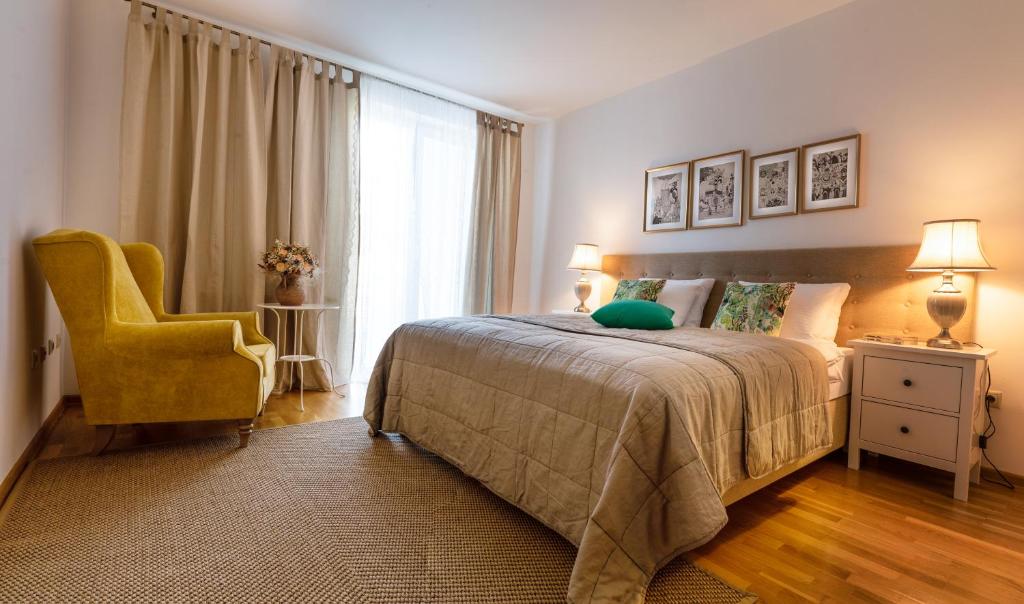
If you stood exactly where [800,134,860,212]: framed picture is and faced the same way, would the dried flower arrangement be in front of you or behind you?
in front

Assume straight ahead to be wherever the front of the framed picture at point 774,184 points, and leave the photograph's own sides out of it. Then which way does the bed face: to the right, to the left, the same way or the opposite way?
the same way

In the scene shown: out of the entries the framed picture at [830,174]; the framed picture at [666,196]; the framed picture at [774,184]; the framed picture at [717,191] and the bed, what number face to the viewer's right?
0

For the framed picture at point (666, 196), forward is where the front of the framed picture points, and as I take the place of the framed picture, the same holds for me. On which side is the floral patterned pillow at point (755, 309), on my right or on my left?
on my left

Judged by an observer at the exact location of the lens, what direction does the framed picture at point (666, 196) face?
facing the viewer and to the left of the viewer

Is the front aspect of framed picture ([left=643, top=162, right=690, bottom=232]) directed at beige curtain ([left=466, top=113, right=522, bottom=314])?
no

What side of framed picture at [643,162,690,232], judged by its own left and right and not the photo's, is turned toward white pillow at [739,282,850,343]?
left

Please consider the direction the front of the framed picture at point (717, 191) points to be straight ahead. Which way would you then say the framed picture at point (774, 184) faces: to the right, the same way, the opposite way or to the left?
the same way

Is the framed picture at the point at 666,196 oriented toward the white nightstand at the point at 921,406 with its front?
no

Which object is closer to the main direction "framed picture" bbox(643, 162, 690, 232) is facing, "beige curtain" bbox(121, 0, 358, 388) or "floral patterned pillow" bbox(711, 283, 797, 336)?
the beige curtain

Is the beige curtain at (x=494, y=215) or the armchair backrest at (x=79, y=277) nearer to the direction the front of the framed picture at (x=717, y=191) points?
the armchair backrest

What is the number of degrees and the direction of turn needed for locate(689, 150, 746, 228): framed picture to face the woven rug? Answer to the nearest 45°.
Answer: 0° — it already faces it

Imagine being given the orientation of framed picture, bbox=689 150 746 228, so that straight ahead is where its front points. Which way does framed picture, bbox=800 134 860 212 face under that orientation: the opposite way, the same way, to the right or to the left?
the same way

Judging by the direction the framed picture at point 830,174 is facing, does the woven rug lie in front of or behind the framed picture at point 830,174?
in front

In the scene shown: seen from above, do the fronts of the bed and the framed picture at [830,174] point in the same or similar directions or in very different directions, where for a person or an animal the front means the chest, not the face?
same or similar directions
